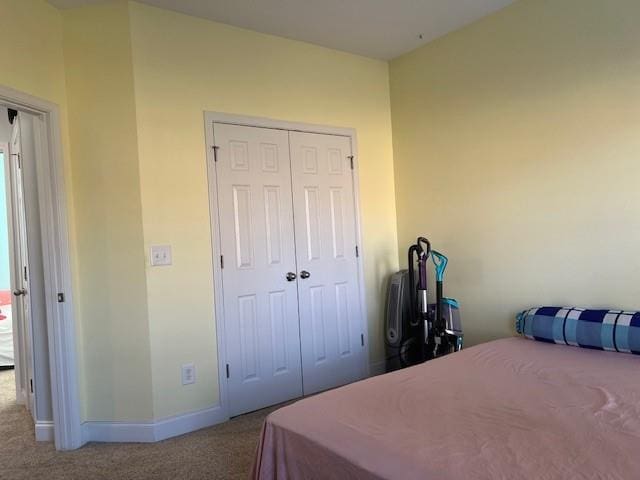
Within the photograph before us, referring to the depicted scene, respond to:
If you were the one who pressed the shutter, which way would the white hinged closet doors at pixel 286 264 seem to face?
facing the viewer and to the right of the viewer

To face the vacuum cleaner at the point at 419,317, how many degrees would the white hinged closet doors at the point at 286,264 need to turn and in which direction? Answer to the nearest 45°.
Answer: approximately 45° to its left

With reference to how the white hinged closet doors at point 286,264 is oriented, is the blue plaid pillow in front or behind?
in front
